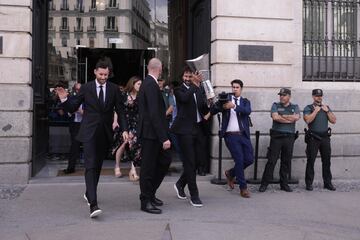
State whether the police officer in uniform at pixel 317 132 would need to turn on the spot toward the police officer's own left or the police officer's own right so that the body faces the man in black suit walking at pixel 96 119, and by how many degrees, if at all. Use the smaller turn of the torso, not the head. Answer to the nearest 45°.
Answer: approximately 45° to the police officer's own right

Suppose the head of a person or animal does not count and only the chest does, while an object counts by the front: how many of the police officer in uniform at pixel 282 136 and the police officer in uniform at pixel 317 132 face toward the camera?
2

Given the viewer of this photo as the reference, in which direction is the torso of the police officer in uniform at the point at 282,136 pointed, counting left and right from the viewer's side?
facing the viewer

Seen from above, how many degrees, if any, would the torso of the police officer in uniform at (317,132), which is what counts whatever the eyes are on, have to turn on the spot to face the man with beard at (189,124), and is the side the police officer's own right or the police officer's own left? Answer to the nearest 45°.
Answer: approximately 45° to the police officer's own right

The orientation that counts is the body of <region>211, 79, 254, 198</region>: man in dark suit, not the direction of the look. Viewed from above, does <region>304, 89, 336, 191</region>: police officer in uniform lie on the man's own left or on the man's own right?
on the man's own left

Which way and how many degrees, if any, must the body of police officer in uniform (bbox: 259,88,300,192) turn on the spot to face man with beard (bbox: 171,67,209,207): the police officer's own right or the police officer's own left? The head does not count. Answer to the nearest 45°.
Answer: approximately 45° to the police officer's own right

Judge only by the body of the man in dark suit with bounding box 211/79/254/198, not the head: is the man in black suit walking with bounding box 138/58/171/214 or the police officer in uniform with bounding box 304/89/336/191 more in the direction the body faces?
the man in black suit walking

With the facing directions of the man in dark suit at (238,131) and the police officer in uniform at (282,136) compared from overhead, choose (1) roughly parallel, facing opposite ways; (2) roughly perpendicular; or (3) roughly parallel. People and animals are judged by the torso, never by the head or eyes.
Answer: roughly parallel

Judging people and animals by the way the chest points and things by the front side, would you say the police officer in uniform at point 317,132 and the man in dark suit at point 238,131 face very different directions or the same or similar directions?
same or similar directions

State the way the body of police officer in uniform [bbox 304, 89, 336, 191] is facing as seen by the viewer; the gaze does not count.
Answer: toward the camera

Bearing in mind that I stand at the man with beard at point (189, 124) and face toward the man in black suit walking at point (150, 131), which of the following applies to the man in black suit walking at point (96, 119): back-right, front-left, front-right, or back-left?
front-right

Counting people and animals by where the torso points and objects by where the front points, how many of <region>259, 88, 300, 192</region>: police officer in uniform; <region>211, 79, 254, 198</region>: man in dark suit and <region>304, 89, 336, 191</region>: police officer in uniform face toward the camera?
3
